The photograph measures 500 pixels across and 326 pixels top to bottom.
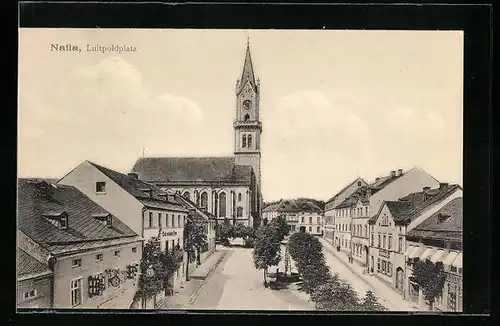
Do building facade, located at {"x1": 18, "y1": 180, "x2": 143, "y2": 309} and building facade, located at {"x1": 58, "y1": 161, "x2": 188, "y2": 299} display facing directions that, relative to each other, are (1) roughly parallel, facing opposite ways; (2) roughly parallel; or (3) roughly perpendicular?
roughly parallel

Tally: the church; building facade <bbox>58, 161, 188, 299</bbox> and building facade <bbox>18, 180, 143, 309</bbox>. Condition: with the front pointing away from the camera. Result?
0

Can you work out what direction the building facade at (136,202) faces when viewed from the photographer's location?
facing the viewer and to the right of the viewer

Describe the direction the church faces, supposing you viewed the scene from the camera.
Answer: facing to the right of the viewer

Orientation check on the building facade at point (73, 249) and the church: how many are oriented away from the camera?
0

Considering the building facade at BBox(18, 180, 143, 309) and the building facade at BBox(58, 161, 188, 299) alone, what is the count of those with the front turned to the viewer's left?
0
